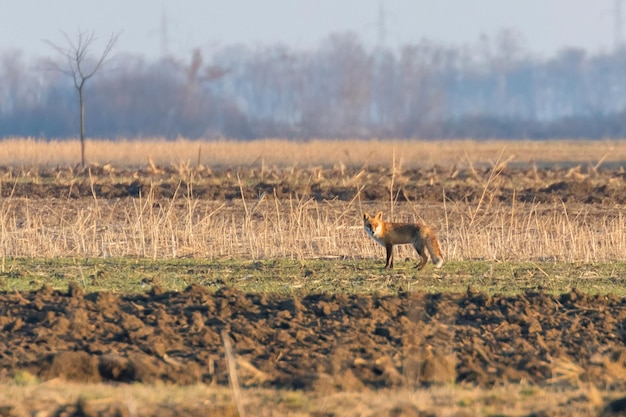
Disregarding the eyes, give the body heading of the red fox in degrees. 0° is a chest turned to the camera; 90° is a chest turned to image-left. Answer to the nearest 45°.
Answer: approximately 90°
